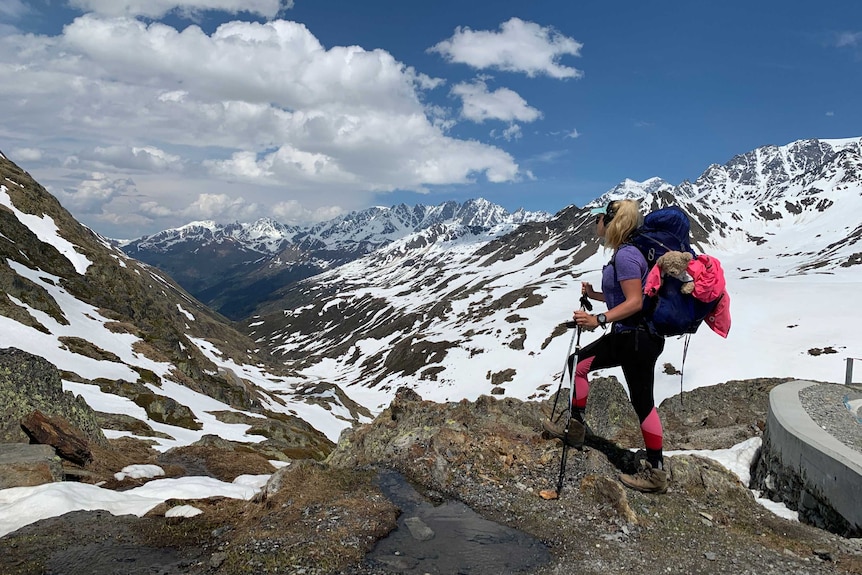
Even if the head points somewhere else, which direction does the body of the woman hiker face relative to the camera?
to the viewer's left

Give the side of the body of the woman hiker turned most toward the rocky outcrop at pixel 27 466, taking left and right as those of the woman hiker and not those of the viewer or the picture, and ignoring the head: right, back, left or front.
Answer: front

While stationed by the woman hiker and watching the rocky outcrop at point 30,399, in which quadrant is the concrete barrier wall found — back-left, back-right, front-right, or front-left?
back-right

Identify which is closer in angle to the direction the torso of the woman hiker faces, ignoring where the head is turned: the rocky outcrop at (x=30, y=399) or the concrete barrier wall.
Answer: the rocky outcrop

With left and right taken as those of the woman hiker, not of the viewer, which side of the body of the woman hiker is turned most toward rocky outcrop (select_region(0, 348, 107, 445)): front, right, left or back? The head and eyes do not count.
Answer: front

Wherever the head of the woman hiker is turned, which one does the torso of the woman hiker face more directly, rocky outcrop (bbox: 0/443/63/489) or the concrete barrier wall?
the rocky outcrop

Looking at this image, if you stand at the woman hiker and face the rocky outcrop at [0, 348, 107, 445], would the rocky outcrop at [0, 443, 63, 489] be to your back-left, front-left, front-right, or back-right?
front-left

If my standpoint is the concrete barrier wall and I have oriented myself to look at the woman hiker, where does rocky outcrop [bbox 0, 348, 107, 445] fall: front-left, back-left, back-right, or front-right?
front-right

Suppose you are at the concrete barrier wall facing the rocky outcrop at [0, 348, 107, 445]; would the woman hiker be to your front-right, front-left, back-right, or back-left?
front-left

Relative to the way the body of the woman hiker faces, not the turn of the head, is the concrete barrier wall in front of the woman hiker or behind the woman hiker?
behind

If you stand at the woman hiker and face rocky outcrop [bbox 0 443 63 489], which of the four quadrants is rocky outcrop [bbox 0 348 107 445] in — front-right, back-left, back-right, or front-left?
front-right
